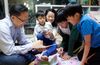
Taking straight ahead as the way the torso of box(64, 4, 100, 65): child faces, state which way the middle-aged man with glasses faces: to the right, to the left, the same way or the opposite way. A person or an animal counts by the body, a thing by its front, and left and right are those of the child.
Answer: the opposite way

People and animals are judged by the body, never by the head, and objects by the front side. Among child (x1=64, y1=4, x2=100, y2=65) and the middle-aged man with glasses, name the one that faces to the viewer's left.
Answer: the child

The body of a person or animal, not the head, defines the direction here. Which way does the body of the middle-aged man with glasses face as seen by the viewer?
to the viewer's right

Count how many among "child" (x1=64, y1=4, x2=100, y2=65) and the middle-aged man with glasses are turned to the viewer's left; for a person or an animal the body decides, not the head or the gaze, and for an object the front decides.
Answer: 1

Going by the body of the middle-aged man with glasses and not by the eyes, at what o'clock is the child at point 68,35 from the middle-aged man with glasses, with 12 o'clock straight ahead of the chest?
The child is roughly at 11 o'clock from the middle-aged man with glasses.

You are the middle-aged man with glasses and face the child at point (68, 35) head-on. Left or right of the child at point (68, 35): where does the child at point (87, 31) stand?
right

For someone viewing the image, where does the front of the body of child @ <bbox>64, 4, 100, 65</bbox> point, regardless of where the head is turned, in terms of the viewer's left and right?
facing to the left of the viewer

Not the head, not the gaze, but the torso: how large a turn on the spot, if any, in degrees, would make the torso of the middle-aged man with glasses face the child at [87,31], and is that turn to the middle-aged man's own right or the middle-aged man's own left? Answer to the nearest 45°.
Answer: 0° — they already face them
